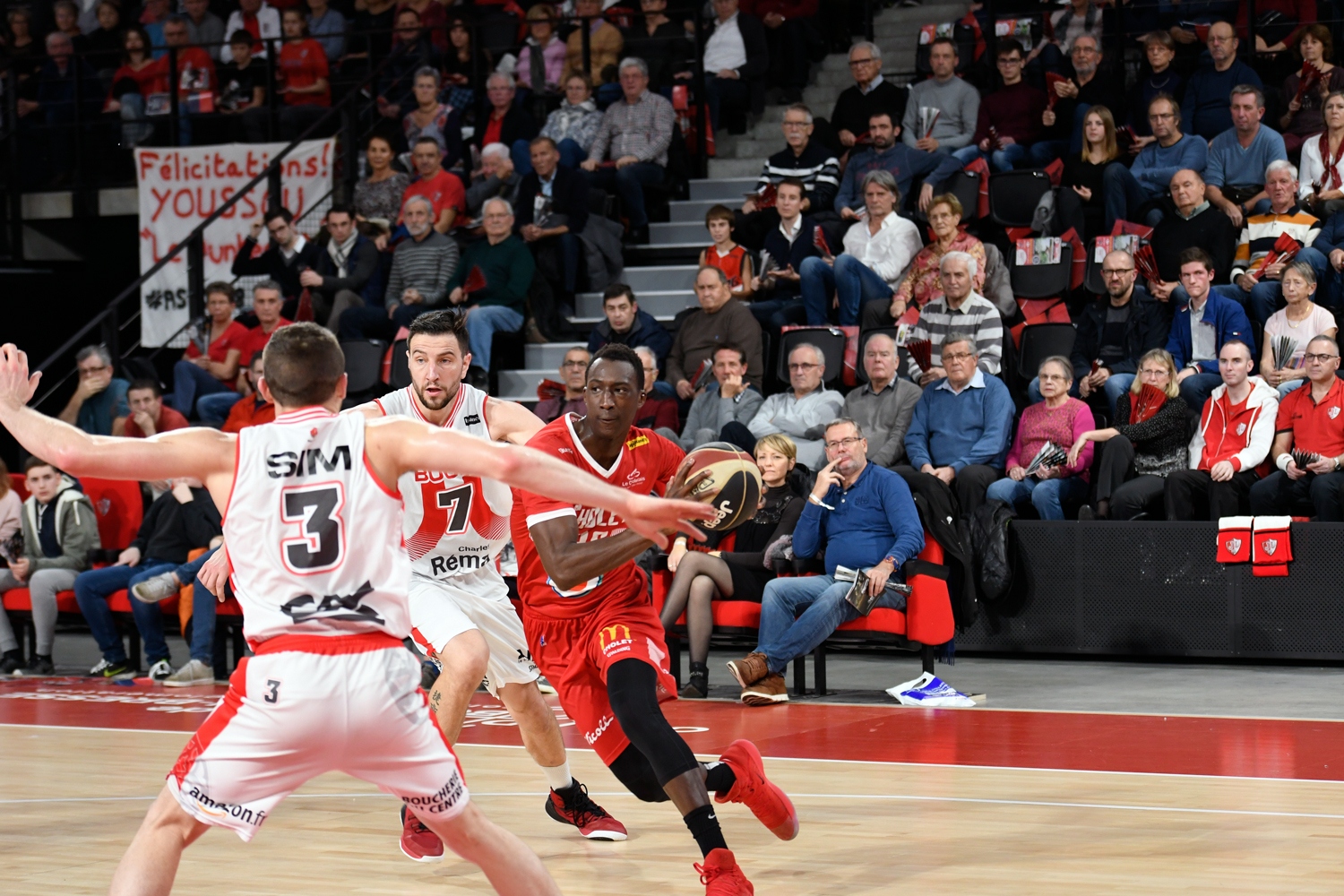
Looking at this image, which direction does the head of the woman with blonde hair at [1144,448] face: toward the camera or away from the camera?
toward the camera

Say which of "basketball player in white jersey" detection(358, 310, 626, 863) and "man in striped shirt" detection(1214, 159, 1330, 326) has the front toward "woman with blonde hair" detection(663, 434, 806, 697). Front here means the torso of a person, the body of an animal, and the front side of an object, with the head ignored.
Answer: the man in striped shirt

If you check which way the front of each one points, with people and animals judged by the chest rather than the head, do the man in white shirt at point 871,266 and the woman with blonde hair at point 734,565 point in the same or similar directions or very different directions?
same or similar directions

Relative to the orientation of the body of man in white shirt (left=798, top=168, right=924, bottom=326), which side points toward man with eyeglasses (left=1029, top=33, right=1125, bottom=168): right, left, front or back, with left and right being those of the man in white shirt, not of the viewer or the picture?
back

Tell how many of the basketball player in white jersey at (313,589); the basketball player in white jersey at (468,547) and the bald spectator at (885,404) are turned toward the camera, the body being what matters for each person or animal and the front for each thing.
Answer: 2

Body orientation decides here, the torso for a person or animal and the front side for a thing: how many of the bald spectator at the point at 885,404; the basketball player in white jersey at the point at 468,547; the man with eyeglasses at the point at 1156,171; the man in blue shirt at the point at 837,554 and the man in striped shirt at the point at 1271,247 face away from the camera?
0

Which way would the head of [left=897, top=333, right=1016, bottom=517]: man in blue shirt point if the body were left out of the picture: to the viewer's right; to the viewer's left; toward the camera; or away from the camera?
toward the camera

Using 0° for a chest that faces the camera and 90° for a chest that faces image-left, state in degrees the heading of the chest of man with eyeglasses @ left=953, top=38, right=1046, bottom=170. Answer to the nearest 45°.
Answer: approximately 45°

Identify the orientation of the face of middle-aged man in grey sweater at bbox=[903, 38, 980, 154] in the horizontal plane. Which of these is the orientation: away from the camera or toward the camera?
toward the camera

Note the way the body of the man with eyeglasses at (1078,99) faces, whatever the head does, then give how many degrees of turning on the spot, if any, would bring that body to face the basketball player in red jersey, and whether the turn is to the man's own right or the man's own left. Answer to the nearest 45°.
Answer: approximately 45° to the man's own left

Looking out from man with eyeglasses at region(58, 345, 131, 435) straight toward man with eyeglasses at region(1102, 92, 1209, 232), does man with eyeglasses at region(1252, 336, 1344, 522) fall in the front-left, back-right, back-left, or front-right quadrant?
front-right

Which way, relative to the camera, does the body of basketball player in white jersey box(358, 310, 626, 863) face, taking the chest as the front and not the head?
toward the camera

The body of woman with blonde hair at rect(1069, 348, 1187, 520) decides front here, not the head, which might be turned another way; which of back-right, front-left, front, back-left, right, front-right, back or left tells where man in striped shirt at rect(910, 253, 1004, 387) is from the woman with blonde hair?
right

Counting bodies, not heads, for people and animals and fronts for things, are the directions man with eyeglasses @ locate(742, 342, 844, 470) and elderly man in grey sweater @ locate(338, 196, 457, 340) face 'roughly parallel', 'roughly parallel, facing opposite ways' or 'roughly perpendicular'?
roughly parallel

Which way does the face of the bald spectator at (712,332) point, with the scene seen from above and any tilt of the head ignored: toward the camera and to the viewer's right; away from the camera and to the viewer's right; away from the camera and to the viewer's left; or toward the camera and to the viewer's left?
toward the camera and to the viewer's left

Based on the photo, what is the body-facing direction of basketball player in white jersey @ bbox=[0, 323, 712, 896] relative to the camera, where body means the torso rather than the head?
away from the camera

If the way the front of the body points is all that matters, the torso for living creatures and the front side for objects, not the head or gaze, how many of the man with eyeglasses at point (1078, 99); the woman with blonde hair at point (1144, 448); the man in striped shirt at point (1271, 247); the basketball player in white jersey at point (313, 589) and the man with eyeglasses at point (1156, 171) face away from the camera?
1

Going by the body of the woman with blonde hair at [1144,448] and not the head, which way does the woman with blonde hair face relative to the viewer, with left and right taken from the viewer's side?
facing the viewer and to the left of the viewer
